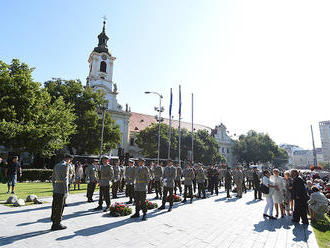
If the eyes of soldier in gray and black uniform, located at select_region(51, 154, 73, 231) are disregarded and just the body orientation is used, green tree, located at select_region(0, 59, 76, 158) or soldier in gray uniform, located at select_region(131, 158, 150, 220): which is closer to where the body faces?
the soldier in gray uniform

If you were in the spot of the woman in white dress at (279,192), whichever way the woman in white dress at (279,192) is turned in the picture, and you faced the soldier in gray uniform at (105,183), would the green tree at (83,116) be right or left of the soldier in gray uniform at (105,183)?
right

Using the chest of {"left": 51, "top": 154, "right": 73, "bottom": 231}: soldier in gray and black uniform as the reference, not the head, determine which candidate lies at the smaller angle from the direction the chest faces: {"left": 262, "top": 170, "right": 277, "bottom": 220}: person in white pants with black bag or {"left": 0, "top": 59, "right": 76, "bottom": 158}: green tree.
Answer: the person in white pants with black bag

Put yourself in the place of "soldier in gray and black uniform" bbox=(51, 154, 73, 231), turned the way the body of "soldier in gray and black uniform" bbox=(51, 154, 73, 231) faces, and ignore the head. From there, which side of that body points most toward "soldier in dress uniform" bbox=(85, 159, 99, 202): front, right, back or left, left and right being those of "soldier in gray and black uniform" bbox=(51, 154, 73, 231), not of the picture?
left

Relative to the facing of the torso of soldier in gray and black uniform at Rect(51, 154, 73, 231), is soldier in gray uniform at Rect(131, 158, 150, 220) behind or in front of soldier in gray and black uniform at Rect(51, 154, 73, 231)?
in front

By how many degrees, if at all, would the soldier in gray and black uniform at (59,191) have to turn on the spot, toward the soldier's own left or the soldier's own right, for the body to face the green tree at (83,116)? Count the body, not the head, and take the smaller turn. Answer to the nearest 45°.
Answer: approximately 90° to the soldier's own left

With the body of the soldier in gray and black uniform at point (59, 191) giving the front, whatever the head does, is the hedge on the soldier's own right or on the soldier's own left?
on the soldier's own left

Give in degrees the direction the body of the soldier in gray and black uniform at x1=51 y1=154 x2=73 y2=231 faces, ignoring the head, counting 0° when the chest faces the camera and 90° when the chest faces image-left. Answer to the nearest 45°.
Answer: approximately 270°

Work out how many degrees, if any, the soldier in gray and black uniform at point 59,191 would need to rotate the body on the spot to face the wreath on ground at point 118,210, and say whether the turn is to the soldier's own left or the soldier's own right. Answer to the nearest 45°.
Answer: approximately 45° to the soldier's own left

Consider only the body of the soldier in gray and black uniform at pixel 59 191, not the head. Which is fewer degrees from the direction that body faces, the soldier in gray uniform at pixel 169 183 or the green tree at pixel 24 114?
the soldier in gray uniform

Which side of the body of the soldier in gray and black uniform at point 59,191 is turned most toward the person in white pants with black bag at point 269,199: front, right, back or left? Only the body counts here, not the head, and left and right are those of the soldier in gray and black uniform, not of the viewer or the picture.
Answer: front

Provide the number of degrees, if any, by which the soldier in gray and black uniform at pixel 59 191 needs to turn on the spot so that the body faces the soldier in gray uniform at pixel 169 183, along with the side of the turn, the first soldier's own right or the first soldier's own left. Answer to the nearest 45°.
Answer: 0° — they already face them
